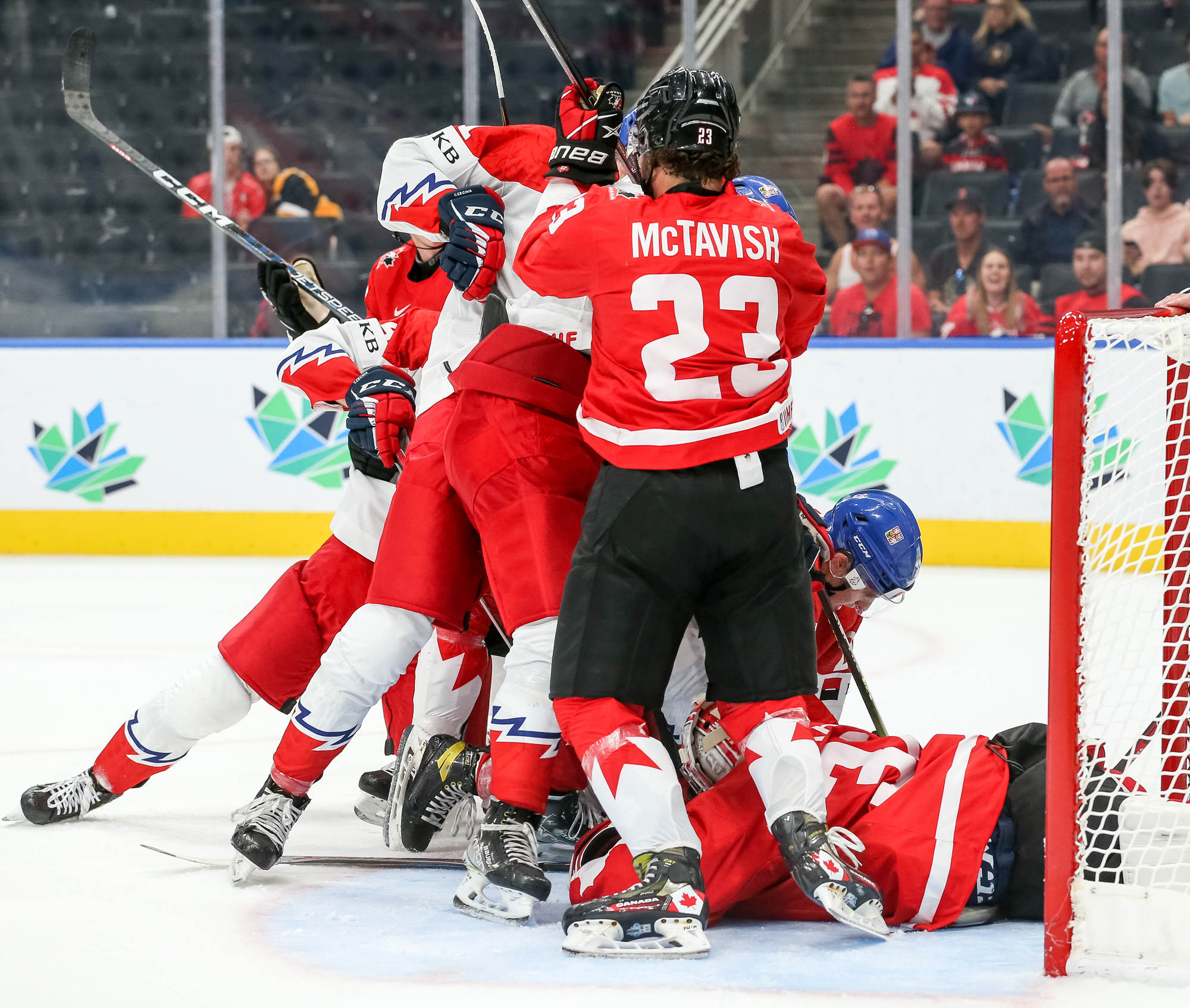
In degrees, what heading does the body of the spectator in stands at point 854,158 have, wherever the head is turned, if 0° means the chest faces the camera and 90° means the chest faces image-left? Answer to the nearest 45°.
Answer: approximately 0°

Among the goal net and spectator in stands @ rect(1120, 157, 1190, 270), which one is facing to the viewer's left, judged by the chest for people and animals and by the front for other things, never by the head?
the goal net

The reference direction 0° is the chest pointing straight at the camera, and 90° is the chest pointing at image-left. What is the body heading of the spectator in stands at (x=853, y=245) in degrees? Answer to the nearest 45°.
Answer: approximately 0°

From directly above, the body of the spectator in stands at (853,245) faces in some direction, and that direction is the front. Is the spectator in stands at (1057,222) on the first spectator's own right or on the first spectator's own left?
on the first spectator's own left

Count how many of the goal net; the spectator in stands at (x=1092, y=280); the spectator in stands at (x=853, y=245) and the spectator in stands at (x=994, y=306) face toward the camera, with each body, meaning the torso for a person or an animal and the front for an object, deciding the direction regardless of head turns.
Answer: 3

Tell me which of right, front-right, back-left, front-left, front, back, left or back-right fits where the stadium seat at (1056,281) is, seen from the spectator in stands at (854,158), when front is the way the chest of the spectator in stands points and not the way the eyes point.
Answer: left

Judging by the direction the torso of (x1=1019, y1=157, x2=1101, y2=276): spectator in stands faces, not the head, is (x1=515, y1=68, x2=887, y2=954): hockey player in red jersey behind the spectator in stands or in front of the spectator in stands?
in front
